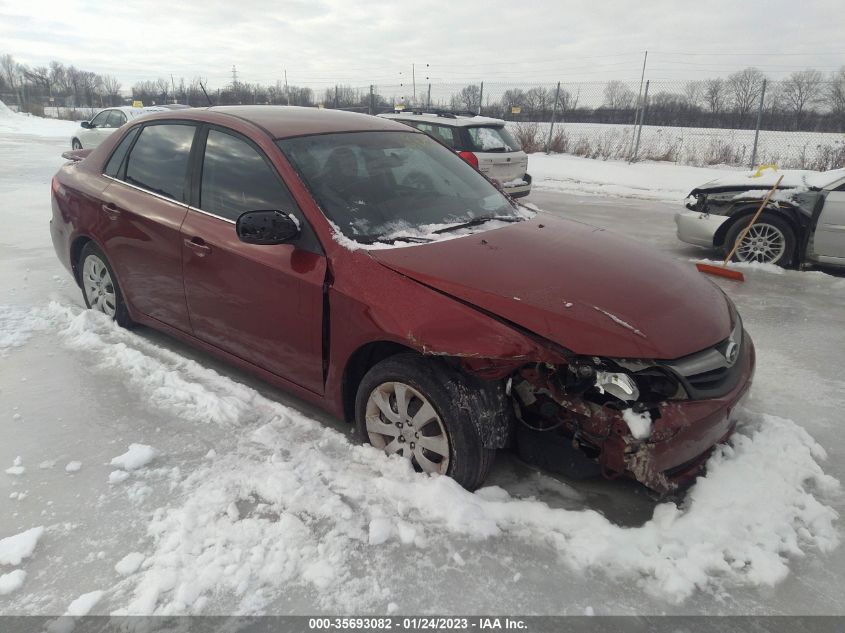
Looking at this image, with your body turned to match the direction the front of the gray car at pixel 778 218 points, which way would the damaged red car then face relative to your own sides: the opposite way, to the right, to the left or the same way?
the opposite way

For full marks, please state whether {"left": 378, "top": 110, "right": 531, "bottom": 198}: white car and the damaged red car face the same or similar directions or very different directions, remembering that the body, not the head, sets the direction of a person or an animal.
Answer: very different directions

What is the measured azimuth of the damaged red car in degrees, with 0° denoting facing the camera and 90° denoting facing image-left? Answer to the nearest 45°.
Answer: approximately 315°

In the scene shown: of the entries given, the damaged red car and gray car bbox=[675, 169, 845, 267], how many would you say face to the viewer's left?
1

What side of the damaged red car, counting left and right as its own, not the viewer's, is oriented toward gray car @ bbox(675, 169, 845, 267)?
left

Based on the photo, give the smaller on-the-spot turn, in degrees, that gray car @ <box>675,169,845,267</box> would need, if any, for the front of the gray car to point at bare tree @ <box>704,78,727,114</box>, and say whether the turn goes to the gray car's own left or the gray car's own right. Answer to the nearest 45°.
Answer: approximately 90° to the gray car's own right

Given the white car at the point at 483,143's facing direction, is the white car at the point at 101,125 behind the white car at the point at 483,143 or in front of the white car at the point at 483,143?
in front

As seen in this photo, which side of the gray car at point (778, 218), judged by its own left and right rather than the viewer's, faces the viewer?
left

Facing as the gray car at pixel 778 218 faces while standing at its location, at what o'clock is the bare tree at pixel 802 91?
The bare tree is roughly at 3 o'clock from the gray car.

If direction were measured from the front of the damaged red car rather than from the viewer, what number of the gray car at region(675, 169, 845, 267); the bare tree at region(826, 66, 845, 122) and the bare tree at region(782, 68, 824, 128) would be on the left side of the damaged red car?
3
